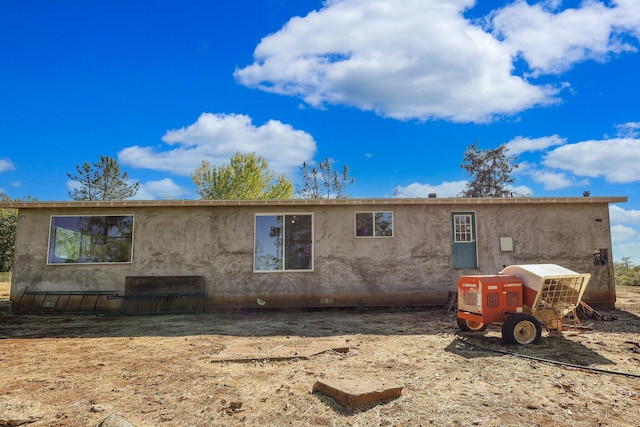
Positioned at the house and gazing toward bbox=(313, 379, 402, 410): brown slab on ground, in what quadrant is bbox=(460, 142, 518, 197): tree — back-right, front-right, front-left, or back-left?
back-left

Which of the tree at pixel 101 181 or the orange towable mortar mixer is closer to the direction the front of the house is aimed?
the orange towable mortar mixer

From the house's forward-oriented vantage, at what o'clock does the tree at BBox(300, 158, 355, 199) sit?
The tree is roughly at 6 o'clock from the house.

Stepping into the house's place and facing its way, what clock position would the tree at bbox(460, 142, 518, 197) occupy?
The tree is roughly at 7 o'clock from the house.

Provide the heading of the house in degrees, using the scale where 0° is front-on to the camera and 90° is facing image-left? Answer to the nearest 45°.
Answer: approximately 0°

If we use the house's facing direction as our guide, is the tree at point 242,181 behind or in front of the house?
behind

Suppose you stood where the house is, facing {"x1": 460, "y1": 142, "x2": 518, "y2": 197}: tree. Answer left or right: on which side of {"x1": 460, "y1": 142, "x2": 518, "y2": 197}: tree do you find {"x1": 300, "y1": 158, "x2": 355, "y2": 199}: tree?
left

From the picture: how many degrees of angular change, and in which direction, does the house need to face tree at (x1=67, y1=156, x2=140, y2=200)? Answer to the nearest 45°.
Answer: approximately 135° to its right

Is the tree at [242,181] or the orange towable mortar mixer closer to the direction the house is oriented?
the orange towable mortar mixer

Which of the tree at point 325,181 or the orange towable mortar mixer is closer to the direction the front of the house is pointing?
the orange towable mortar mixer
